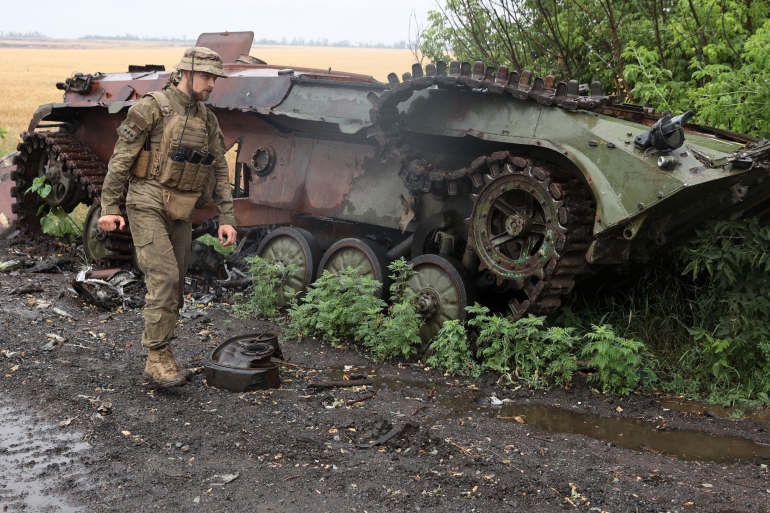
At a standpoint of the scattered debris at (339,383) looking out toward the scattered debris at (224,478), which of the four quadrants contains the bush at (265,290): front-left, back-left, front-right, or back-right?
back-right

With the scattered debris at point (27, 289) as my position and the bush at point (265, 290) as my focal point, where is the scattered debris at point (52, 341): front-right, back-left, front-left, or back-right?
front-right

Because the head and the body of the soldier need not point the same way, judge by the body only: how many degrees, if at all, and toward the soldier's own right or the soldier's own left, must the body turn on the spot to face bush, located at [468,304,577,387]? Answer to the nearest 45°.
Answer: approximately 45° to the soldier's own left

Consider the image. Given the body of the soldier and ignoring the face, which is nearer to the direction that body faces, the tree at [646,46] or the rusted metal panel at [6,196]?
the tree

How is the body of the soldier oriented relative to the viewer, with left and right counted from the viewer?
facing the viewer and to the right of the viewer

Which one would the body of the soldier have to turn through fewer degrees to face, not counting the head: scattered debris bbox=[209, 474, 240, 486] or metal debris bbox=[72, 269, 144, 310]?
the scattered debris

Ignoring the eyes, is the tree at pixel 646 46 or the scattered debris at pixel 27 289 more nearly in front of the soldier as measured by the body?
the tree

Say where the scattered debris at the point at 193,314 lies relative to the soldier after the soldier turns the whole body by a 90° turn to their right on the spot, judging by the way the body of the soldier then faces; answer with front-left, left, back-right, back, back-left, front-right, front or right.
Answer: back-right

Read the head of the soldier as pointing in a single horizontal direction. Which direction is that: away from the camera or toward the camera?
toward the camera

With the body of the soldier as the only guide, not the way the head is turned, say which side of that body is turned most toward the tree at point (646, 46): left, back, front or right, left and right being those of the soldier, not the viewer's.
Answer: left

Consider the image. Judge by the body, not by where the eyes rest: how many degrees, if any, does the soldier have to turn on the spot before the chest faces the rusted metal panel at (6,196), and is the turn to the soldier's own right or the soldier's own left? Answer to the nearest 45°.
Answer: approximately 135° to the soldier's own left

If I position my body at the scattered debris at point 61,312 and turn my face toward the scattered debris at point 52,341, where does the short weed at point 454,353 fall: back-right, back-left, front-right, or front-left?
front-left
